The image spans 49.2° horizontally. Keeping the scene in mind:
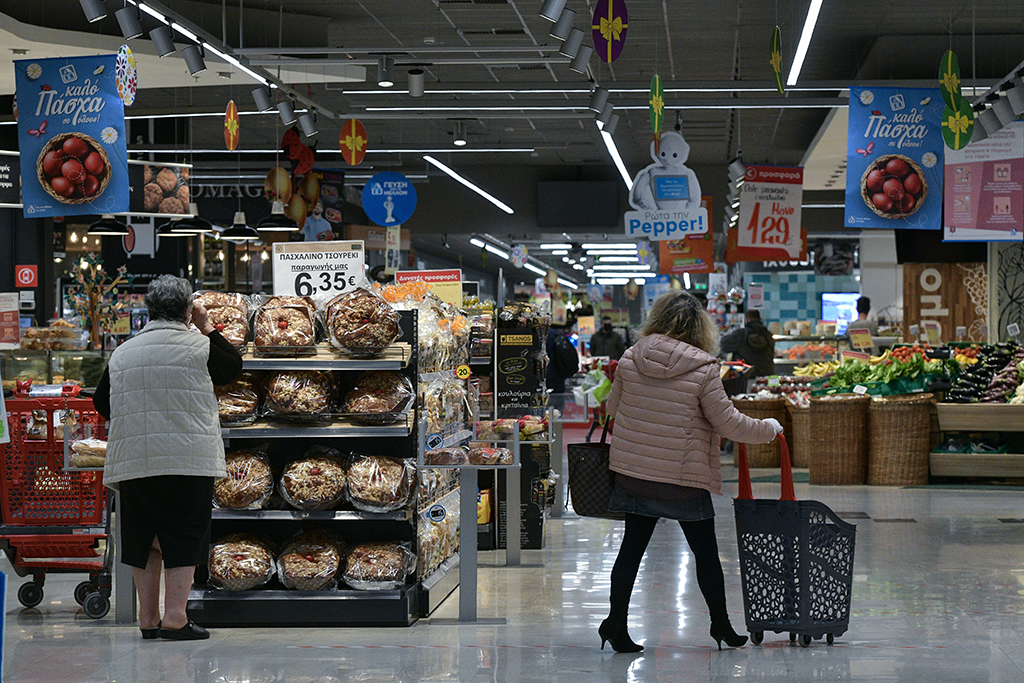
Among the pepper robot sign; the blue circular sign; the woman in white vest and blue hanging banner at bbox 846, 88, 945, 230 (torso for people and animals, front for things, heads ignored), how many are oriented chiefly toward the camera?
3

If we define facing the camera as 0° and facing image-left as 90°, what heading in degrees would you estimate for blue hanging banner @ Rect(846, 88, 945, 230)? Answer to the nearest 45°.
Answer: approximately 0°

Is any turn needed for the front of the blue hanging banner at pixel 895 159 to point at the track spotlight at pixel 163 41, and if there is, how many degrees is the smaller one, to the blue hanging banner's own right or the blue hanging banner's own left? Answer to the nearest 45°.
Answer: approximately 45° to the blue hanging banner's own right

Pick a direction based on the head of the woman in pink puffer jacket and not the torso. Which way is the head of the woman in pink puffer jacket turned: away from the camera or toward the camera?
away from the camera

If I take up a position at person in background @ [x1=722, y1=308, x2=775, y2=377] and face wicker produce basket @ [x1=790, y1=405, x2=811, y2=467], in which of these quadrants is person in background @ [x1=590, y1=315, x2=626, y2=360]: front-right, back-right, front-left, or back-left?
back-right

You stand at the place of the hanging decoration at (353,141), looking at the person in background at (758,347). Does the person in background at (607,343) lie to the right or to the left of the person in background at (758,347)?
left

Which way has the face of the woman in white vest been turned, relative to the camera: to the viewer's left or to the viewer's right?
to the viewer's right

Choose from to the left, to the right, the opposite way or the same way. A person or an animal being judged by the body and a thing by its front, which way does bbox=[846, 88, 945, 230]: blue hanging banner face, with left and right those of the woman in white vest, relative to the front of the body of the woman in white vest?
the opposite way

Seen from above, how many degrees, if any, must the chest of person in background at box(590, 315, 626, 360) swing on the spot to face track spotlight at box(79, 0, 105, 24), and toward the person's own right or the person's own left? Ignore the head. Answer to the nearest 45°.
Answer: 0° — they already face it

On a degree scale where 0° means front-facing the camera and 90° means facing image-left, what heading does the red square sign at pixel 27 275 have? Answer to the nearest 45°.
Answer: approximately 0°
